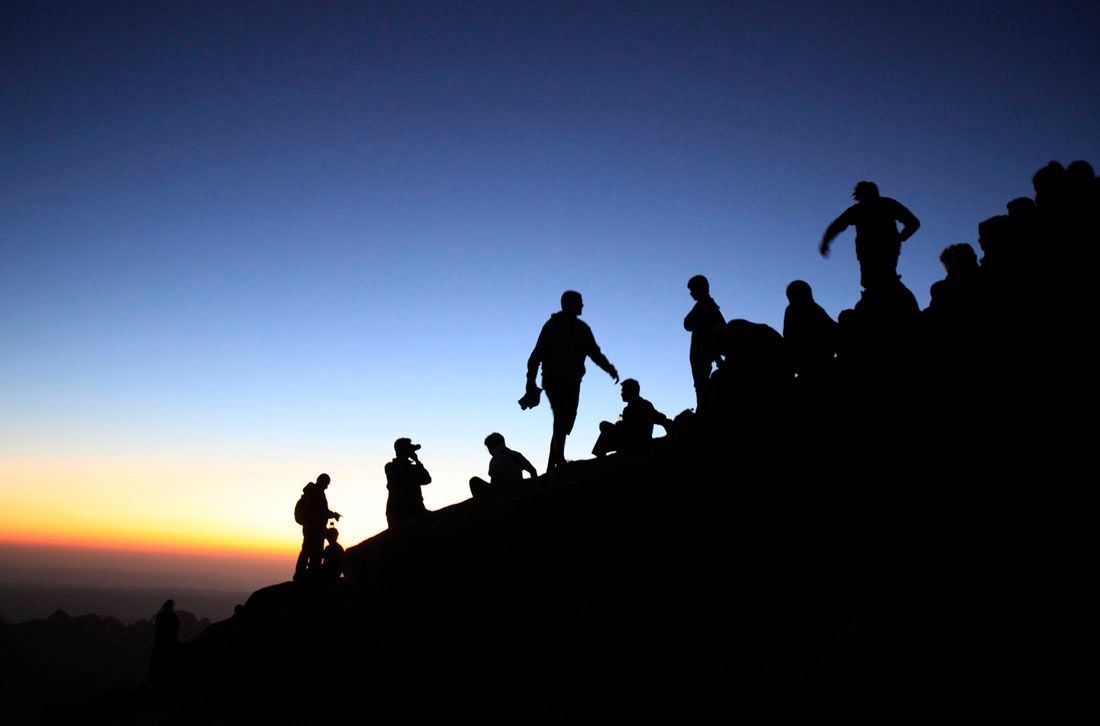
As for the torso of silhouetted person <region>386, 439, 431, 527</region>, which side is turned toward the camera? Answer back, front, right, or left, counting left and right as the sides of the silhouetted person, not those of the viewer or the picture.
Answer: right

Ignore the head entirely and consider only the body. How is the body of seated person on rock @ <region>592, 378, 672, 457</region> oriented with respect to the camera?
to the viewer's left

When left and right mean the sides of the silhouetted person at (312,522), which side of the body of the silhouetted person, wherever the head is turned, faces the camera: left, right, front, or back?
right
